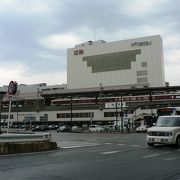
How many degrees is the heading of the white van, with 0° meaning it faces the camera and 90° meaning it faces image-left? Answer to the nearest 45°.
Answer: approximately 45°

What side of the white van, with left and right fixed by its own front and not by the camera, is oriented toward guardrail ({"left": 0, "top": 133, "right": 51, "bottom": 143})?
front

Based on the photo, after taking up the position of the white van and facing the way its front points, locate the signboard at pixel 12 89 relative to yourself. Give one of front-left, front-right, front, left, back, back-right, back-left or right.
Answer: front-right
